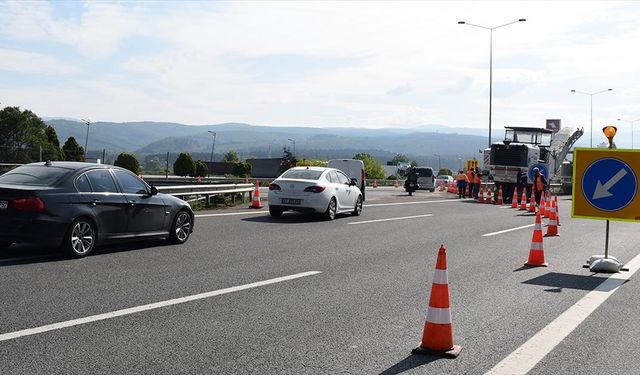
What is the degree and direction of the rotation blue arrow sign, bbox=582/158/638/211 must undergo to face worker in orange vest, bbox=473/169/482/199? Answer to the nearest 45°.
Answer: approximately 180°

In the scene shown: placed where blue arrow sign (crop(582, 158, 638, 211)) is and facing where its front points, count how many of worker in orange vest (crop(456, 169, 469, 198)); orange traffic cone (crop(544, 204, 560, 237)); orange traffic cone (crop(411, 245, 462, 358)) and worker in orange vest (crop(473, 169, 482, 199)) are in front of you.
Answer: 1

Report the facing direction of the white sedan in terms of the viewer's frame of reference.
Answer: facing away from the viewer and to the right of the viewer

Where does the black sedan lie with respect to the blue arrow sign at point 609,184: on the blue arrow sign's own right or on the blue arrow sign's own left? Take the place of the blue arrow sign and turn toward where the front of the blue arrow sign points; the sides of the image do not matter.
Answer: on the blue arrow sign's own right

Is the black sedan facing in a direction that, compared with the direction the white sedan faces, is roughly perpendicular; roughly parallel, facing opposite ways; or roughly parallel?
roughly parallel

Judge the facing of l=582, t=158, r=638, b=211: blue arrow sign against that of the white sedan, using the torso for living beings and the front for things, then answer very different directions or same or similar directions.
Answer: very different directions

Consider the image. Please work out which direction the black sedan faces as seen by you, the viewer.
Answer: facing away from the viewer and to the right of the viewer

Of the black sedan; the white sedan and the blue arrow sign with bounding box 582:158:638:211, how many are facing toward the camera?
1

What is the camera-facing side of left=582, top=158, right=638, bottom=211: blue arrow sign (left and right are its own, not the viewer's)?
front

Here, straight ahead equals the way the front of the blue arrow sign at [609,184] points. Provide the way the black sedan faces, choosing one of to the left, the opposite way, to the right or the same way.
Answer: the opposite way

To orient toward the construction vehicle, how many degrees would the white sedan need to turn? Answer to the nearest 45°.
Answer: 0° — it already faces it
